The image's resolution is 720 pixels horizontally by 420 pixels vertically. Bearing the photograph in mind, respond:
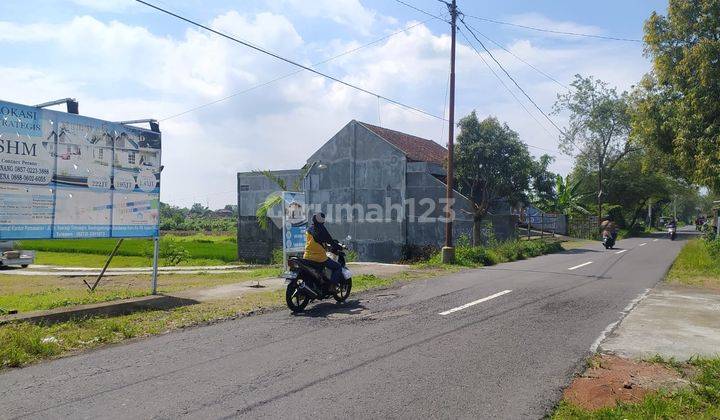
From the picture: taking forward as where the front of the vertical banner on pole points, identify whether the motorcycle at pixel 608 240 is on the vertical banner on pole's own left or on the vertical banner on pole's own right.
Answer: on the vertical banner on pole's own left

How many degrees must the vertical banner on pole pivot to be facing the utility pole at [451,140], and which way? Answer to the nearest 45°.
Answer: approximately 135° to its left

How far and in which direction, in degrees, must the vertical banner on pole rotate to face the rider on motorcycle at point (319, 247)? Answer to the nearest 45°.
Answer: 0° — it already faces them

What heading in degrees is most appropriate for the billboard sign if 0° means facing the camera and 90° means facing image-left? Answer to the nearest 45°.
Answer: approximately 315°

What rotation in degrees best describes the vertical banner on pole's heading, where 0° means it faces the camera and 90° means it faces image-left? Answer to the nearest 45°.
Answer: approximately 0°

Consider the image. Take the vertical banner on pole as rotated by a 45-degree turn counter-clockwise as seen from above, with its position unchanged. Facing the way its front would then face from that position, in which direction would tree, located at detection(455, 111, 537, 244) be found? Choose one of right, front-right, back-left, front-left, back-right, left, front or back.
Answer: left
